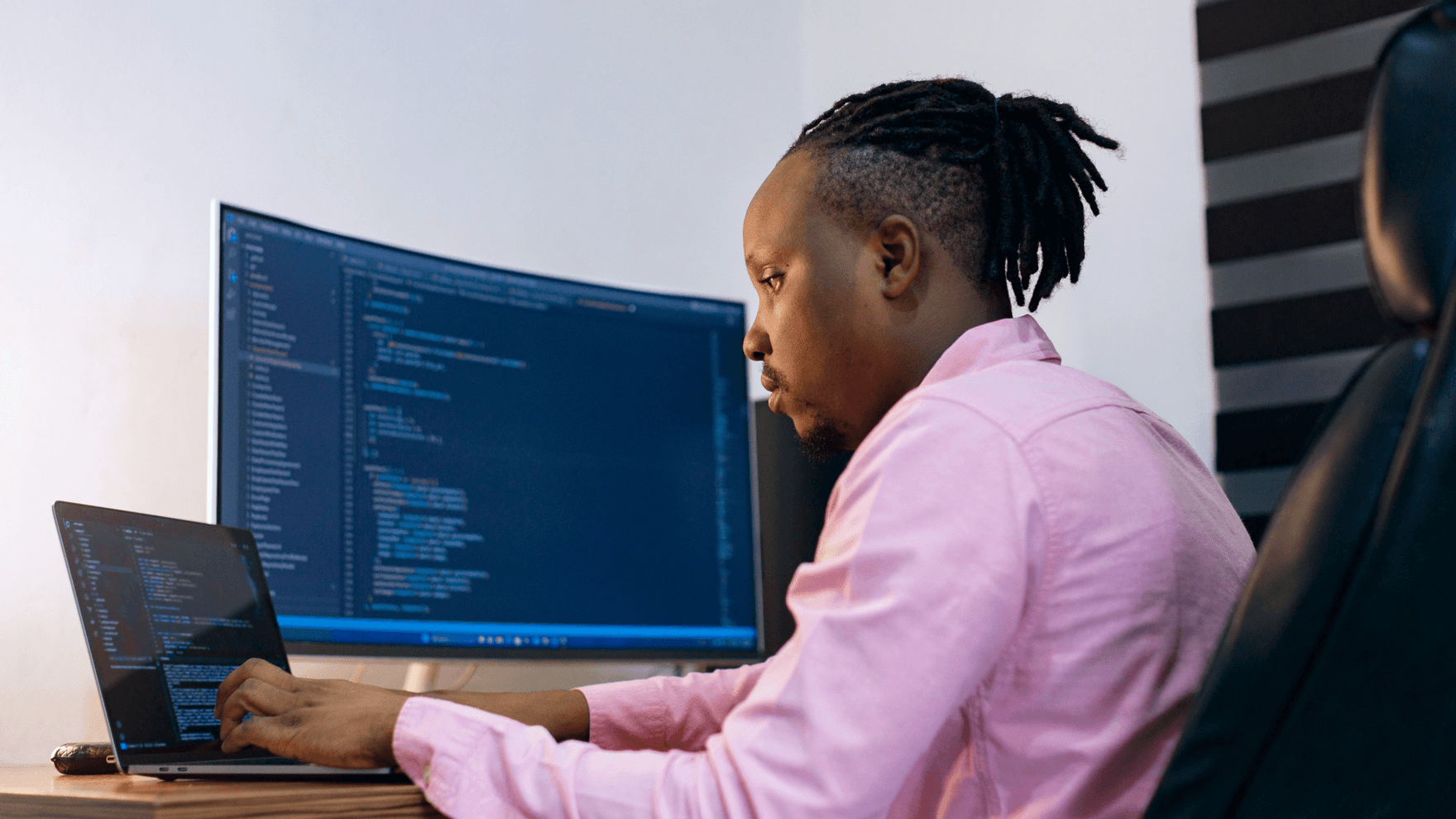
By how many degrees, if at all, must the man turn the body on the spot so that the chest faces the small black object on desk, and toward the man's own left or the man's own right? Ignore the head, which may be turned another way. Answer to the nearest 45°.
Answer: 0° — they already face it

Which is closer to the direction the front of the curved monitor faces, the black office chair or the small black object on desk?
the black office chair

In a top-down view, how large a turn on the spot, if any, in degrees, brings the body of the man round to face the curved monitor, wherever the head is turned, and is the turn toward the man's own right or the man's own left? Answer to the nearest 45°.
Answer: approximately 45° to the man's own right

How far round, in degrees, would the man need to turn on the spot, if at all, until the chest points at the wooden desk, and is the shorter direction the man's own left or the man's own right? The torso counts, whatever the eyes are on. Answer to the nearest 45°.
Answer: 0° — they already face it

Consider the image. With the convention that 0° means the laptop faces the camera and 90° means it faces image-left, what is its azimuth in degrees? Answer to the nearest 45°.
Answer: approximately 315°

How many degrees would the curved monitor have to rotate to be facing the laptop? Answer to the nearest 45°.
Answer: approximately 90° to its right

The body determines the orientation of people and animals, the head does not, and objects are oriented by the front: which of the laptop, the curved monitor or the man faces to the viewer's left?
the man

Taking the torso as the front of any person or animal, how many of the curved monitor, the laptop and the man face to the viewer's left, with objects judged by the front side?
1

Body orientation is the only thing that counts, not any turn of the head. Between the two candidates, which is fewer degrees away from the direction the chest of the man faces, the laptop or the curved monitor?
the laptop

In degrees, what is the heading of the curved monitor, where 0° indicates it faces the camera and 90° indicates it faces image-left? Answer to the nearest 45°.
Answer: approximately 315°

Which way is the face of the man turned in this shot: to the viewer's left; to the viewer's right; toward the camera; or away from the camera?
to the viewer's left

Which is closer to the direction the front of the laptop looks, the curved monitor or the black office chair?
the black office chair

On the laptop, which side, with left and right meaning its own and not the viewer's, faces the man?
front

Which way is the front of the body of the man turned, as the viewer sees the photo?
to the viewer's left
